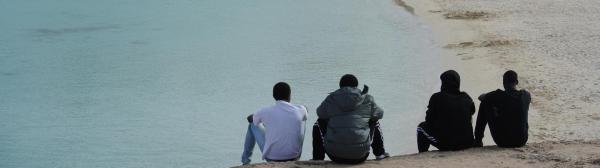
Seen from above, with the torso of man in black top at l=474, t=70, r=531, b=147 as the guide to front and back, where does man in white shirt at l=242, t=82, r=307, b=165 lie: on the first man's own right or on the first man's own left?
on the first man's own left

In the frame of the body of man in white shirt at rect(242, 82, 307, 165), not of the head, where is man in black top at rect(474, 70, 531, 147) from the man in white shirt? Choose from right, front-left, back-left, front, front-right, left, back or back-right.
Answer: back-right

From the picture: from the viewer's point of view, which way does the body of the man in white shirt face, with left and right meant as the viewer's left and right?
facing away from the viewer and to the left of the viewer

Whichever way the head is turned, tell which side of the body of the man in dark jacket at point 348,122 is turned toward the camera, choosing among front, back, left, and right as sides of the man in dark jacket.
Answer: back

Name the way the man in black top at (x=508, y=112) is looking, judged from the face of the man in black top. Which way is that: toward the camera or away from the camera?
away from the camera

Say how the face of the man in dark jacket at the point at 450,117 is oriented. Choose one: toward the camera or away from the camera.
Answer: away from the camera

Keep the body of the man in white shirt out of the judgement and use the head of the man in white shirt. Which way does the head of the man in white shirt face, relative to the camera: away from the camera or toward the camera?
away from the camera

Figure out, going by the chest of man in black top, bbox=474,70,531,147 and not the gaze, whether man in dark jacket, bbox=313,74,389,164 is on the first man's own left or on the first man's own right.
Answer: on the first man's own left

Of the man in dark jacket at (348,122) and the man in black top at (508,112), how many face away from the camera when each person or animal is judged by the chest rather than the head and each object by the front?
2

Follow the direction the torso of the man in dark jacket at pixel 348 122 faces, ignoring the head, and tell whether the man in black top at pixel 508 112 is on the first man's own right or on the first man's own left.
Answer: on the first man's own right

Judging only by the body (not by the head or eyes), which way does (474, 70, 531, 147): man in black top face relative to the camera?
away from the camera
